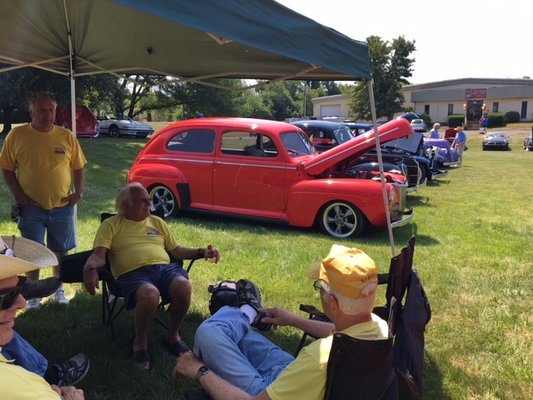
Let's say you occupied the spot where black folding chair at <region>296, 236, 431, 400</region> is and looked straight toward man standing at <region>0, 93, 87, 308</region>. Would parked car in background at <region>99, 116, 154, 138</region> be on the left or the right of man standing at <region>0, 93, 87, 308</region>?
right

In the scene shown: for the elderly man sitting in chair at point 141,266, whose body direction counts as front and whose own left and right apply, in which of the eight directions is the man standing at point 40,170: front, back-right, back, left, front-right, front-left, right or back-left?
back

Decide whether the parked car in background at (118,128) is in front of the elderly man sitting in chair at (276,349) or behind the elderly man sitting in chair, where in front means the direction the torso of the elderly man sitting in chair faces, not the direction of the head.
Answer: in front

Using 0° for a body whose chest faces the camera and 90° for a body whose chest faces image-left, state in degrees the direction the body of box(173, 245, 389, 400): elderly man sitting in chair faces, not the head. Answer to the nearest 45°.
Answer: approximately 135°

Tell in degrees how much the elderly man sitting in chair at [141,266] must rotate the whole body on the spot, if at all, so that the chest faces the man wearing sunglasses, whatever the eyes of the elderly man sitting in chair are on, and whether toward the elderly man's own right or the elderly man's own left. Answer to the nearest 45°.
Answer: approximately 45° to the elderly man's own right

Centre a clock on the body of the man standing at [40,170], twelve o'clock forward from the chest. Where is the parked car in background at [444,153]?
The parked car in background is roughly at 8 o'clock from the man standing.

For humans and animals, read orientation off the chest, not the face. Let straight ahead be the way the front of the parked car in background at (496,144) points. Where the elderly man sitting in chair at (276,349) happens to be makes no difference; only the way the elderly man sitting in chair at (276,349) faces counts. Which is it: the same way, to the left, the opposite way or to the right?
to the right

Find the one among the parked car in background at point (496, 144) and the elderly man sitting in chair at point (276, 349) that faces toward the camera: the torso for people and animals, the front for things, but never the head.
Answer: the parked car in background

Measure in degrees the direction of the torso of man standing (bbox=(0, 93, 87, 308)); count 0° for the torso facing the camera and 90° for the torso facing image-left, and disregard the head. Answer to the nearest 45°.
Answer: approximately 0°

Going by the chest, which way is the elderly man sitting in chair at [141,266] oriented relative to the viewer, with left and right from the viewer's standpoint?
facing the viewer and to the right of the viewer

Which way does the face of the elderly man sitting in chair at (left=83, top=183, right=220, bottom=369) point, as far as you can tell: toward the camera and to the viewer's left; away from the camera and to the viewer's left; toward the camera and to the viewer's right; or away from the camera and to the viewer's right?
toward the camera and to the viewer's right

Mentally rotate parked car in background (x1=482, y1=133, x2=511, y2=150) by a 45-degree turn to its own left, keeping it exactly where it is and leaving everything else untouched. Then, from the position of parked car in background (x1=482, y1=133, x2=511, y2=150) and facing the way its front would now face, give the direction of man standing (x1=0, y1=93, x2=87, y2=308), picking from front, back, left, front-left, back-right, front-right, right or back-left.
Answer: front-right

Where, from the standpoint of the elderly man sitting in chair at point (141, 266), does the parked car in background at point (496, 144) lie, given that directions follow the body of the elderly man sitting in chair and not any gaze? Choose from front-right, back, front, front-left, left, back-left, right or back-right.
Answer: left

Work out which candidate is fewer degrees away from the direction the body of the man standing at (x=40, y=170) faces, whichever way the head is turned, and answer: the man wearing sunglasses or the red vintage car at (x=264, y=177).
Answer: the man wearing sunglasses

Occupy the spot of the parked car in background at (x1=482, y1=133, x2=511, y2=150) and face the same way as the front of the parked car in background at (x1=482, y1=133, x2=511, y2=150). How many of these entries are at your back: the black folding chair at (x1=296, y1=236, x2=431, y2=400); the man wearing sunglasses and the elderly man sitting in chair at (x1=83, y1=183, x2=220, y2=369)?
0

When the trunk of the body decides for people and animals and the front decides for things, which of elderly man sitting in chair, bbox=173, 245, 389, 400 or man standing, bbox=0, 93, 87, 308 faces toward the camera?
the man standing

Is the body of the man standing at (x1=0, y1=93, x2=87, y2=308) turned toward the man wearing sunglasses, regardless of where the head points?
yes

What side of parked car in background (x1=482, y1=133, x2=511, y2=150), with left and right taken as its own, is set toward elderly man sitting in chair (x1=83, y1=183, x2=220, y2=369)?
front

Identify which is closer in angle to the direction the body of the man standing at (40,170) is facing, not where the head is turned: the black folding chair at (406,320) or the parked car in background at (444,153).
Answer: the black folding chair
